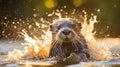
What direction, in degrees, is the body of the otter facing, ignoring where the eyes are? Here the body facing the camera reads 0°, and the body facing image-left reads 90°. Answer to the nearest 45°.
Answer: approximately 0°
